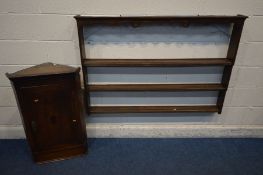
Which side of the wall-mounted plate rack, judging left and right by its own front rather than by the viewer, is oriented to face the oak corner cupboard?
right

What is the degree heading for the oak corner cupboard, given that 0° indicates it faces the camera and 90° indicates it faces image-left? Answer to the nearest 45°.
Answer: approximately 0°

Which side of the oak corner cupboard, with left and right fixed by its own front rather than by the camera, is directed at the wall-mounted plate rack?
left

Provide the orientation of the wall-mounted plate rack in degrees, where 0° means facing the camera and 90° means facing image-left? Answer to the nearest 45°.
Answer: approximately 0°

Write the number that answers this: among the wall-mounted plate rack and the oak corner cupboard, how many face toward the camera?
2
